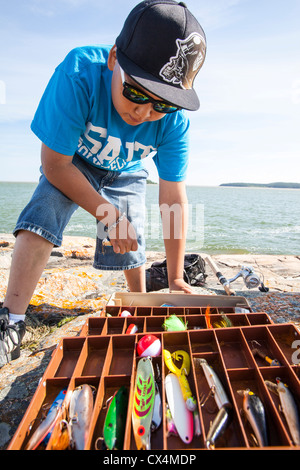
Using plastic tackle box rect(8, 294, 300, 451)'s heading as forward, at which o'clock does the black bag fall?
The black bag is roughly at 6 o'clock from the plastic tackle box.

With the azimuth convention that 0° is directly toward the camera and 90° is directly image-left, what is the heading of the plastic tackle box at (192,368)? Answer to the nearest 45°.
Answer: approximately 0°
